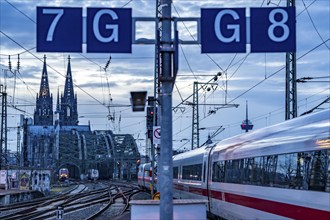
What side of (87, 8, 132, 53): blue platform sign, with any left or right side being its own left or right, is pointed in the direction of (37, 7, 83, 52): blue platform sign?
right

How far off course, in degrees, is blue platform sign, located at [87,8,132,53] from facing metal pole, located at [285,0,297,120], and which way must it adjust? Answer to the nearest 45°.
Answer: approximately 135° to its left

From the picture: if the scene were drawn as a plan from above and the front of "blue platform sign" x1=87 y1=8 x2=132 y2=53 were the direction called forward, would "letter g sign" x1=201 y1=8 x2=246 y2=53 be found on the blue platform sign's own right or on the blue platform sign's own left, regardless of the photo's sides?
on the blue platform sign's own left

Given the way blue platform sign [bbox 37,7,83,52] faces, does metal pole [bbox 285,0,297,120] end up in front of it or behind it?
behind

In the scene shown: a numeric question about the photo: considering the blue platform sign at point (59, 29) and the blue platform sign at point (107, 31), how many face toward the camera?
2

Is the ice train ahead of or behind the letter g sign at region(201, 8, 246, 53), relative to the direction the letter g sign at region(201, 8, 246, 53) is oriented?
behind

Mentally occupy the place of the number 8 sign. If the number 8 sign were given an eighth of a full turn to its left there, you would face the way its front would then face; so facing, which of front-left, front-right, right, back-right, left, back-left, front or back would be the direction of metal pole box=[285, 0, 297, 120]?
back-left

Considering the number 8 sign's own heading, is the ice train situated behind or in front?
behind
